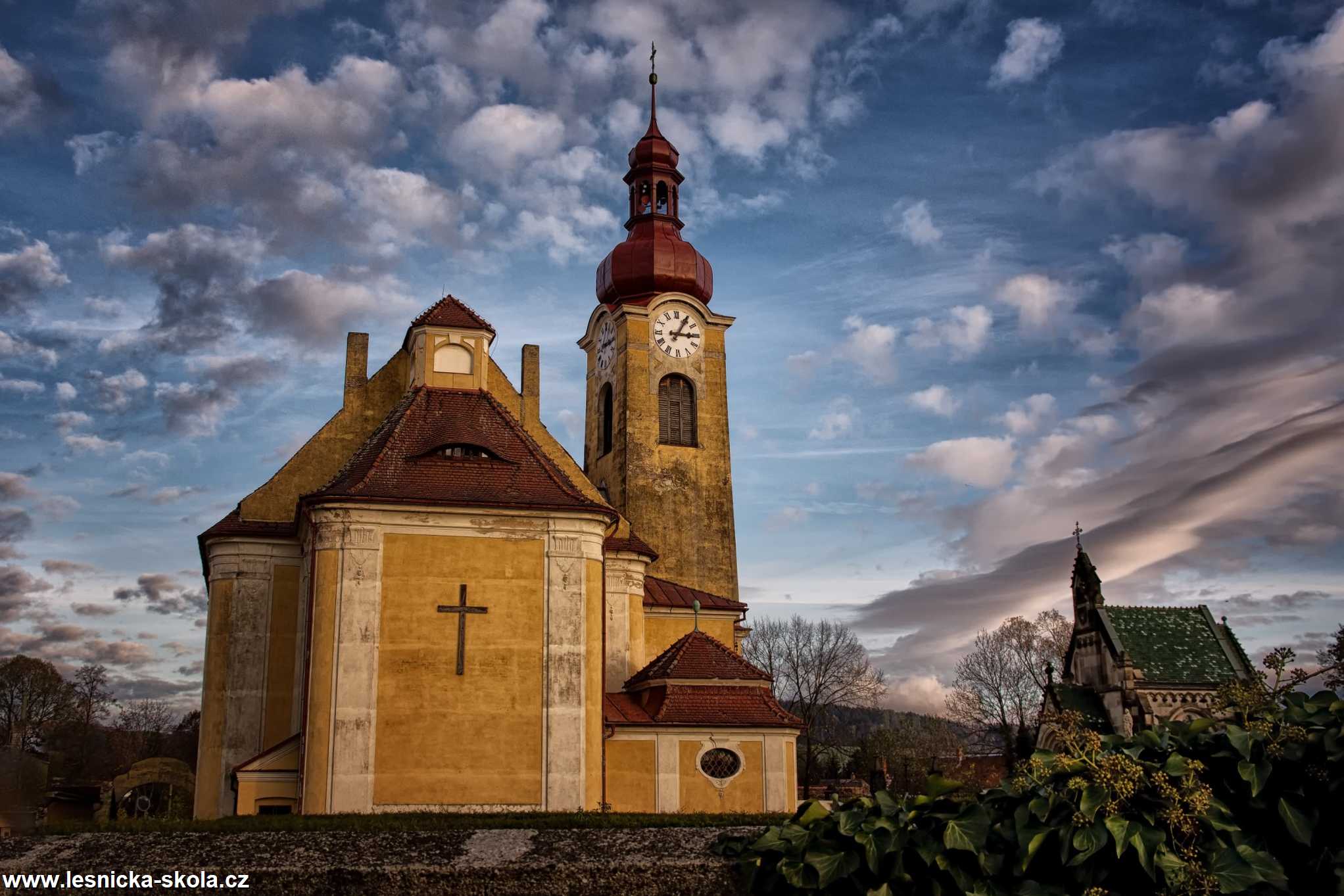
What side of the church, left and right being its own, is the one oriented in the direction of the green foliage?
back

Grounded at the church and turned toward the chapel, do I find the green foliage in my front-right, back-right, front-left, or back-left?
back-right

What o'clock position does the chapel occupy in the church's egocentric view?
The chapel is roughly at 2 o'clock from the church.

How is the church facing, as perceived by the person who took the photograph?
facing away from the viewer
